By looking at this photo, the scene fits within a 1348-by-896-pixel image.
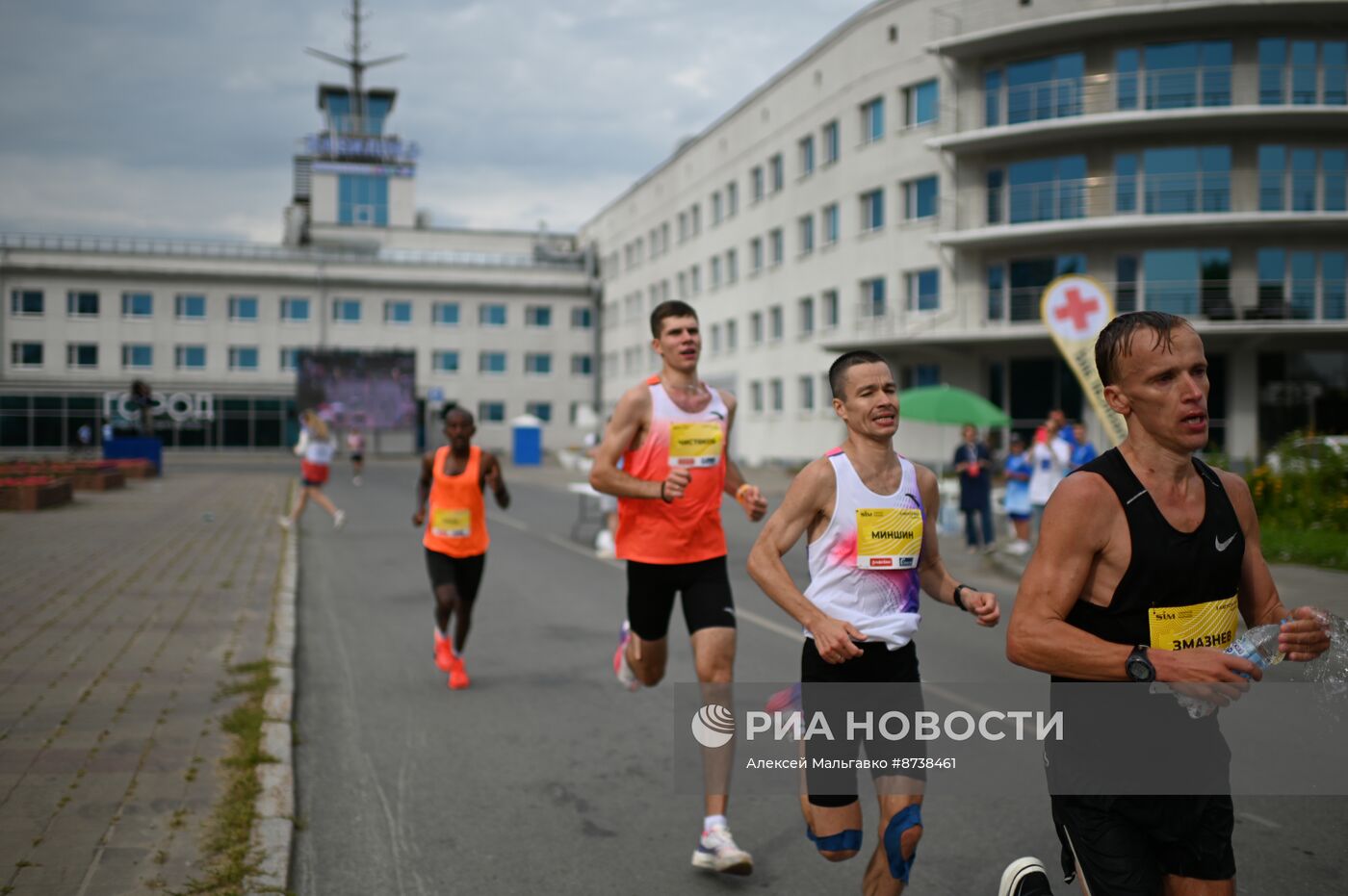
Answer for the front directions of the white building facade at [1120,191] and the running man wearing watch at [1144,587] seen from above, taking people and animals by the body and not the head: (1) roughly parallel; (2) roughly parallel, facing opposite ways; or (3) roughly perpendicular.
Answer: roughly perpendicular

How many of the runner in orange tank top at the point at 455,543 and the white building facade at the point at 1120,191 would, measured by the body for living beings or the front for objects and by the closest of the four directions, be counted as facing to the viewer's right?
0

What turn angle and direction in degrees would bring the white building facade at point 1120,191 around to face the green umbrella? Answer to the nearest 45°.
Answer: approximately 45° to its left

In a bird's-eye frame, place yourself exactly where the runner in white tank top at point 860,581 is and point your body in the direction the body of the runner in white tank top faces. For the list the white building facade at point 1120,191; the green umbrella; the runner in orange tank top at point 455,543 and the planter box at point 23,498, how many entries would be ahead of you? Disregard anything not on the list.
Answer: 0

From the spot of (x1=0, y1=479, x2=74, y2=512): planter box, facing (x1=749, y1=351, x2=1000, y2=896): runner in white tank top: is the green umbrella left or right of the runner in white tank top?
left

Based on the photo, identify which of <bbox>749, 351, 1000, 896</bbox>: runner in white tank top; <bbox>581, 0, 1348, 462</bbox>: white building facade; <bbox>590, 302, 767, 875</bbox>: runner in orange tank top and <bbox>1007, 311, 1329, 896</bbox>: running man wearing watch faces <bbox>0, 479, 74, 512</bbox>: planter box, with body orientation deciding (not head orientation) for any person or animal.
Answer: the white building facade

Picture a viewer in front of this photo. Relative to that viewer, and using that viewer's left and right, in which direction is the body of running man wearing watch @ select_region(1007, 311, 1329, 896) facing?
facing the viewer and to the right of the viewer

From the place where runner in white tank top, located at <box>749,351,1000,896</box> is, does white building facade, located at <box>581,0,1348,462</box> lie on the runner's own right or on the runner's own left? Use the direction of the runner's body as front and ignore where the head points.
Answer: on the runner's own left

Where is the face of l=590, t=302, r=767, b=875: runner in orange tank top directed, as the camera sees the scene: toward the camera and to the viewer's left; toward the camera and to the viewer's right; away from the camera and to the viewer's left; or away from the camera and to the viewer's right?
toward the camera and to the viewer's right

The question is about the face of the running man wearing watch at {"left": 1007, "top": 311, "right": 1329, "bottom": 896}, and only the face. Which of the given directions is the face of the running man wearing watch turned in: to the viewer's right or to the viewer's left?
to the viewer's right

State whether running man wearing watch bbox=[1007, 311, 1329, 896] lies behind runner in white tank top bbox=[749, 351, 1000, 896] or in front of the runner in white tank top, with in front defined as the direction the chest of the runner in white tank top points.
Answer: in front

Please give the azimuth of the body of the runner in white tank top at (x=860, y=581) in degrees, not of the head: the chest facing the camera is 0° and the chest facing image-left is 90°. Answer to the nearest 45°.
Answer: approximately 315°

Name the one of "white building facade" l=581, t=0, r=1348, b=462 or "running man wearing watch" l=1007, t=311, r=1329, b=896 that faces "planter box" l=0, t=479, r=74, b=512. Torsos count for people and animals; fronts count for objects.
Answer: the white building facade

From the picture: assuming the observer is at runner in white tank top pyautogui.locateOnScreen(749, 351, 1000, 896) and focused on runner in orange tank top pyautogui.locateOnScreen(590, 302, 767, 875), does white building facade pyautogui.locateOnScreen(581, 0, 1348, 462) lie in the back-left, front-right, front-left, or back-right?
front-right

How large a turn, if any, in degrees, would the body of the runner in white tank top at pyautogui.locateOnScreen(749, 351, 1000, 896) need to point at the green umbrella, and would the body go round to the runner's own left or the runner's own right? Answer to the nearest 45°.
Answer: approximately 135° to the runner's own left

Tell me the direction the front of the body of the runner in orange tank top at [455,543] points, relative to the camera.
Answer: toward the camera
